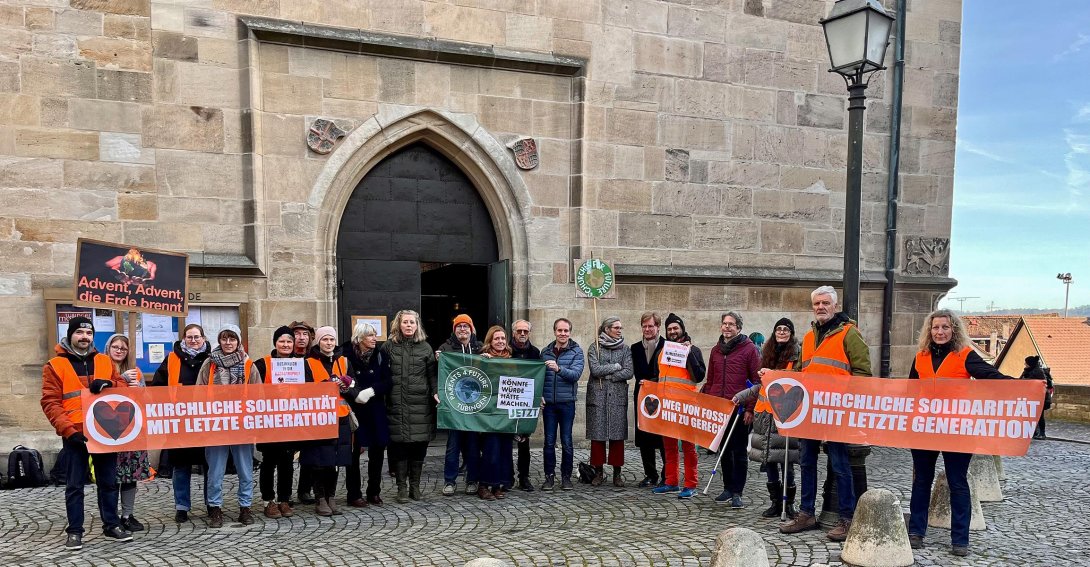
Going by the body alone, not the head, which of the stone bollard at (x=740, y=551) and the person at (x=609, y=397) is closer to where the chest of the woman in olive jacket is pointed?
the stone bollard

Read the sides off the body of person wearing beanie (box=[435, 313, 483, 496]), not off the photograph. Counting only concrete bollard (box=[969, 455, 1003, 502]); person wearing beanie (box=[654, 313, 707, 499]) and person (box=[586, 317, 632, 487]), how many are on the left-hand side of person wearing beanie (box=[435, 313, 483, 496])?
3

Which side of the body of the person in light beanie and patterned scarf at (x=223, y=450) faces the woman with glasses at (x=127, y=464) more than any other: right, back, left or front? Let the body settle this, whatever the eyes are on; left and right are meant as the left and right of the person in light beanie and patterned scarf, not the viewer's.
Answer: right

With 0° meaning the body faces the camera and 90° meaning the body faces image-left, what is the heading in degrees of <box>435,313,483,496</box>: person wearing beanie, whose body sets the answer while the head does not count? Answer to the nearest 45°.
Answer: approximately 0°

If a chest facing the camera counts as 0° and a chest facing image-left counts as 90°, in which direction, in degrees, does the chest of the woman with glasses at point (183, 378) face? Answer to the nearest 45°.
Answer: approximately 0°

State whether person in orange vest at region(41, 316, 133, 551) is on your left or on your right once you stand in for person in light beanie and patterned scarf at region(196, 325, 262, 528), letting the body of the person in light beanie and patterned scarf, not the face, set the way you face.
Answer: on your right

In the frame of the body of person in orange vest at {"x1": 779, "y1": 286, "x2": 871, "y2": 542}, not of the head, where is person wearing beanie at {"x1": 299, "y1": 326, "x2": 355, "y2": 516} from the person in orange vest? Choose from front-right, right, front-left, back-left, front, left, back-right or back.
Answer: front-right
